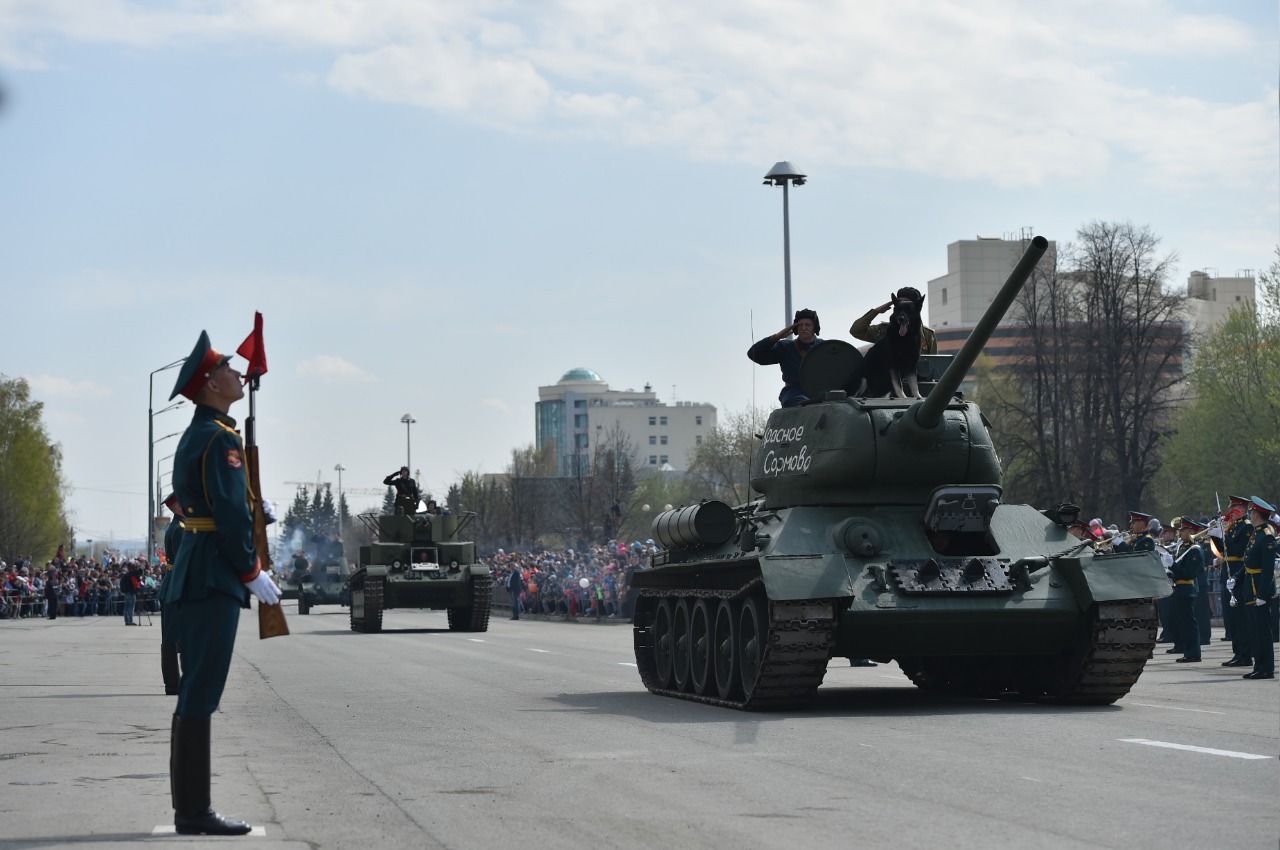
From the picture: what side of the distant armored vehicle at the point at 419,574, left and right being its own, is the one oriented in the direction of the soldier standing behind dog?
front

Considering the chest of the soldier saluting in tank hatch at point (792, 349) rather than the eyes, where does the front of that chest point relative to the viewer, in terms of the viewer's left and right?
facing the viewer

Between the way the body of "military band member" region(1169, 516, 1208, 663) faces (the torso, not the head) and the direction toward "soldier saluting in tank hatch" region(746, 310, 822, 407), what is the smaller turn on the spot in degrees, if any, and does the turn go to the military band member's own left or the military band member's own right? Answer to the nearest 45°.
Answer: approximately 45° to the military band member's own left

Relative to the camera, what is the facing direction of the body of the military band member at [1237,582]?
to the viewer's left

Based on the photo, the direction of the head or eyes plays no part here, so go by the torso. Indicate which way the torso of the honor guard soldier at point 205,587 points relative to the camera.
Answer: to the viewer's right

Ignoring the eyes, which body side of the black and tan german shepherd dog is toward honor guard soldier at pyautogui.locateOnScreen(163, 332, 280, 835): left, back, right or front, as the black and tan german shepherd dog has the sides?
right

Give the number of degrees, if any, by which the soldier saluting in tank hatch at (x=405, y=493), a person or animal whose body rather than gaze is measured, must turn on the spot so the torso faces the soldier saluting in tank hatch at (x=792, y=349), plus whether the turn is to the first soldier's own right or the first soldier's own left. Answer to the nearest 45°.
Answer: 0° — they already face them

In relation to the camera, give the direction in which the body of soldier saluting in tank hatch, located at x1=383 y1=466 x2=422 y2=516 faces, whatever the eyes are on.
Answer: toward the camera

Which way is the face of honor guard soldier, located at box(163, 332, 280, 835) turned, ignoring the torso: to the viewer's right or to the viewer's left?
to the viewer's right

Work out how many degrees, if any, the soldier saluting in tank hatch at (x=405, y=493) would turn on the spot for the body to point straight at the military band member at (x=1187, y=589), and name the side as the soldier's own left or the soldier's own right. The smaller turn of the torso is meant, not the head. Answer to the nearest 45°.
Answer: approximately 45° to the soldier's own left

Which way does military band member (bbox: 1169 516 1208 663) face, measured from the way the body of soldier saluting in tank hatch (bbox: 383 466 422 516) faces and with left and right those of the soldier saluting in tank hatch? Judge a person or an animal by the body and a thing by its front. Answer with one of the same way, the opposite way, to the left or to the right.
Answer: to the right

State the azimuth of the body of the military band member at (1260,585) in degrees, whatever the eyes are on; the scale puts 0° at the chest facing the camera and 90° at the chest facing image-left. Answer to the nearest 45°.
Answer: approximately 90°

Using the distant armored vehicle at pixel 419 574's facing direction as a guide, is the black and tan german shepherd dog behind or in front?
in front
